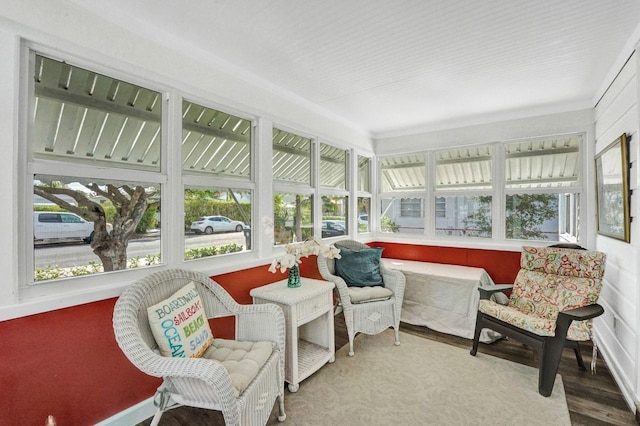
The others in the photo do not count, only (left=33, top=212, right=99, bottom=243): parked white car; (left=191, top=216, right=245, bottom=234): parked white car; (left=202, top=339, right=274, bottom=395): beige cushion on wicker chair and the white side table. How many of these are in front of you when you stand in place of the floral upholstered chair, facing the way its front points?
4

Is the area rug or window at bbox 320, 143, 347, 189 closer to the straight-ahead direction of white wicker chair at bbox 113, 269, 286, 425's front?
the area rug

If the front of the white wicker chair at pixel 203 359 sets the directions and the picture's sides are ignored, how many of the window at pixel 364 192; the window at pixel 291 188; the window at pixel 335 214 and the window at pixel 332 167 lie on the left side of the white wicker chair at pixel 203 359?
4

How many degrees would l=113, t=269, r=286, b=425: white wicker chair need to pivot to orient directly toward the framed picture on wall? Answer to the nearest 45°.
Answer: approximately 45° to its left

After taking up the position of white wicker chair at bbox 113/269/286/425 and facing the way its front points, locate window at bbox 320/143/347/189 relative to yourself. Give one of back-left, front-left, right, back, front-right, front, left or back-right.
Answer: left

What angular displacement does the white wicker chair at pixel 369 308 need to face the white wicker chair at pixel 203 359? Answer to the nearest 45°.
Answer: approximately 90° to its right

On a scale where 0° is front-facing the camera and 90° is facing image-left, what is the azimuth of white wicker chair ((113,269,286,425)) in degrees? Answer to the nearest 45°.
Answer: approximately 315°

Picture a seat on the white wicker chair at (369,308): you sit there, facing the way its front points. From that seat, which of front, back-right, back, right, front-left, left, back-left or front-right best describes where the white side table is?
right

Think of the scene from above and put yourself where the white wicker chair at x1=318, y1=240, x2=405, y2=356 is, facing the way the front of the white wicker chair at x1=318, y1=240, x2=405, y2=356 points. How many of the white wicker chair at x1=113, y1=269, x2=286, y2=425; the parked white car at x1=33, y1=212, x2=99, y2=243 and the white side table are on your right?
3
